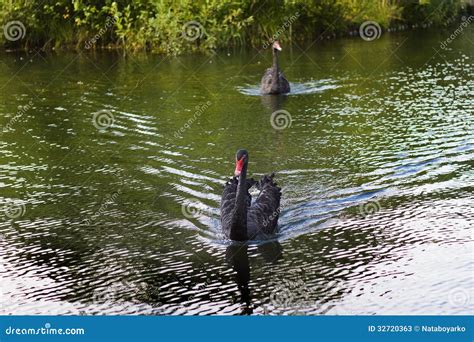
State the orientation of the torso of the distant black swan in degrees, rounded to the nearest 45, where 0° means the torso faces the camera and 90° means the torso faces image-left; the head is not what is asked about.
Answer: approximately 0°
